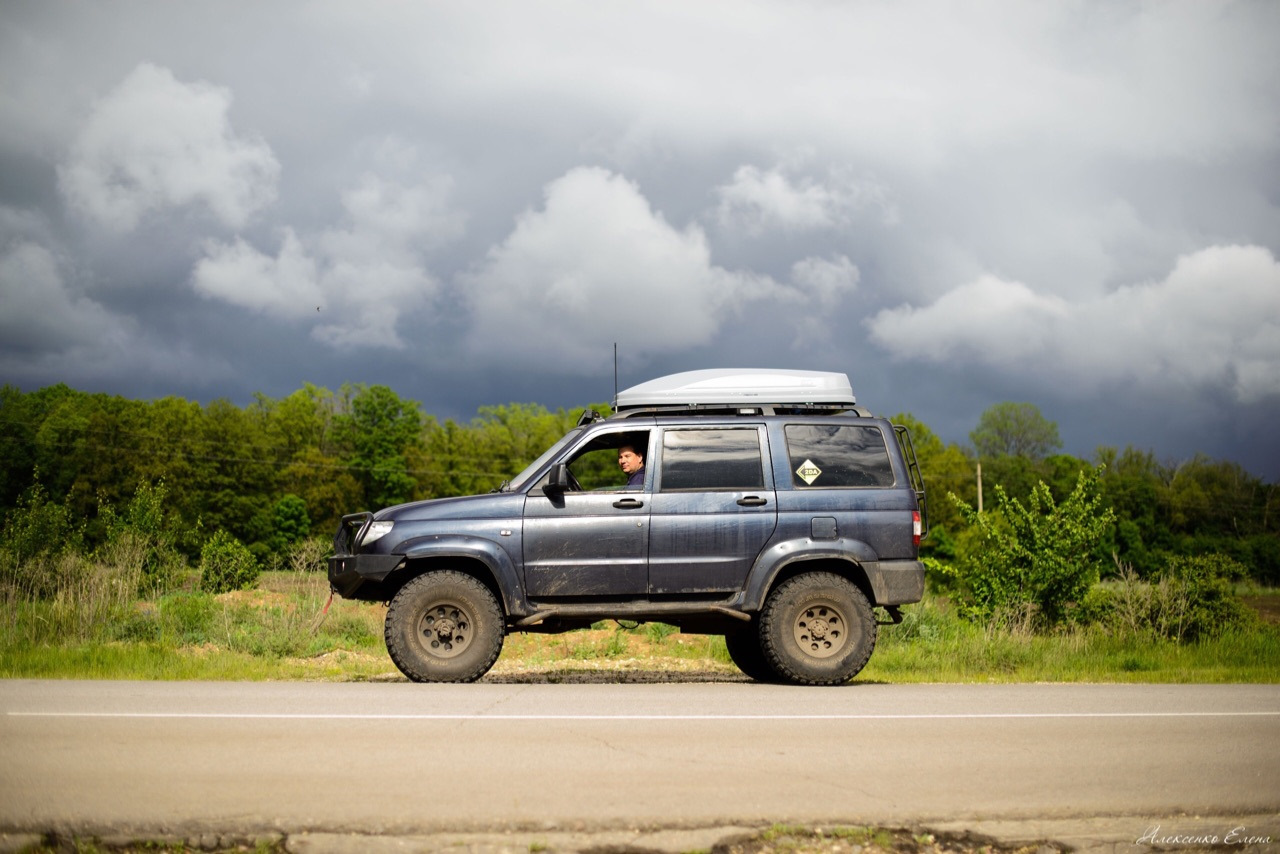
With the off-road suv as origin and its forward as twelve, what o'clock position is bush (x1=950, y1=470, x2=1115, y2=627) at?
The bush is roughly at 4 o'clock from the off-road suv.

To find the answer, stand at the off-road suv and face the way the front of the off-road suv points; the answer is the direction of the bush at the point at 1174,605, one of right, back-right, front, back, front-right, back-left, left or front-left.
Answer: back-right

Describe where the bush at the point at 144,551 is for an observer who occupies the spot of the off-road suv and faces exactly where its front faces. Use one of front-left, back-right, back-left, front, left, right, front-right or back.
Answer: front-right

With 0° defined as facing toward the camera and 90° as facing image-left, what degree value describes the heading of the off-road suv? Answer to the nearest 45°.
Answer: approximately 90°
